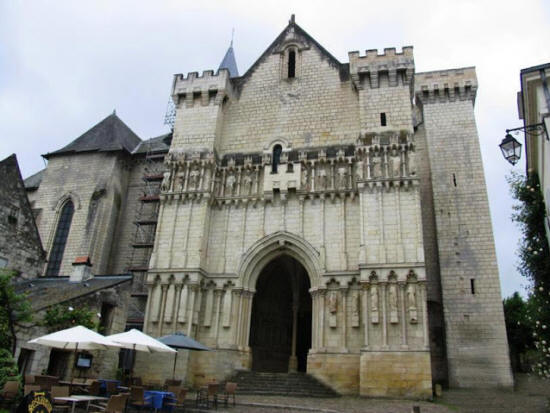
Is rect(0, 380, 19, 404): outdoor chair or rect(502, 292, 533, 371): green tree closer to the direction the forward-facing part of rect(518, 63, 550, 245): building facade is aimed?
the outdoor chair

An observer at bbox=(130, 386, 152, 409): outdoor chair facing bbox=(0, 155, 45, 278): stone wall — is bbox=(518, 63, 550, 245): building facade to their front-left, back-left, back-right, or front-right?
back-right

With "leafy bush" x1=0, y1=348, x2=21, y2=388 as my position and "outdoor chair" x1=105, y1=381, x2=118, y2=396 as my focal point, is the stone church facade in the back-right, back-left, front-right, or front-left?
front-left

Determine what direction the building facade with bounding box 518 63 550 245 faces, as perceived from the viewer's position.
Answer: facing to the left of the viewer

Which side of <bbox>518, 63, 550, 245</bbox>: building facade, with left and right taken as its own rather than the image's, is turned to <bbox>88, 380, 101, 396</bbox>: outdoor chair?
front

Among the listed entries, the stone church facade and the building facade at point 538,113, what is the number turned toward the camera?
1

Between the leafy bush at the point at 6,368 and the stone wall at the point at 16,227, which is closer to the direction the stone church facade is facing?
the leafy bush

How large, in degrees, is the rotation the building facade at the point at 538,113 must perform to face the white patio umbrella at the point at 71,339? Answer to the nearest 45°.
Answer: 0° — it already faces it

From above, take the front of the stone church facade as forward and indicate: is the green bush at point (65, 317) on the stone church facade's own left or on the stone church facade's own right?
on the stone church facade's own right

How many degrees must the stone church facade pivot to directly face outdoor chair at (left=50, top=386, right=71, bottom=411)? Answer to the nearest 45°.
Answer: approximately 45° to its right

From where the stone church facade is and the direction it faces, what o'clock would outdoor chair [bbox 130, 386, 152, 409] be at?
The outdoor chair is roughly at 1 o'clock from the stone church facade.

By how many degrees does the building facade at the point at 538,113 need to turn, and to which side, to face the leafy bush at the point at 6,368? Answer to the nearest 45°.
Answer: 0° — it already faces it

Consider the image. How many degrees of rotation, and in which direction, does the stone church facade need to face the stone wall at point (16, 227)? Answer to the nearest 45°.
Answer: approximately 90° to its right

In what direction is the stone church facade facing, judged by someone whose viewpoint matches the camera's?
facing the viewer

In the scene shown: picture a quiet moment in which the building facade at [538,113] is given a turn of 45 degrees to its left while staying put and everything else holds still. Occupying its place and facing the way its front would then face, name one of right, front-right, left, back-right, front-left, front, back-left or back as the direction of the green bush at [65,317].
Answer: front-right

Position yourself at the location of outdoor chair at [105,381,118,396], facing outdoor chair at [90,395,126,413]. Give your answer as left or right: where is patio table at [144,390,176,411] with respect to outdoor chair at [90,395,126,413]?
left

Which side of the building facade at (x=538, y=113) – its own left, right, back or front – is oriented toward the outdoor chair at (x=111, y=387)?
front

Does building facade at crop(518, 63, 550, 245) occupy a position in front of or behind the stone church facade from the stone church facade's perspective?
in front
